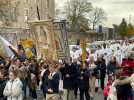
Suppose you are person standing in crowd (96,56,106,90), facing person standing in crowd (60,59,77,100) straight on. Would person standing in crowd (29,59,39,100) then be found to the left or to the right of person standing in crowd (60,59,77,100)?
right

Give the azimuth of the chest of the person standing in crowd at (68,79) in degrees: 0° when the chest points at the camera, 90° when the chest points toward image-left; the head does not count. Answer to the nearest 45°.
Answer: approximately 0°

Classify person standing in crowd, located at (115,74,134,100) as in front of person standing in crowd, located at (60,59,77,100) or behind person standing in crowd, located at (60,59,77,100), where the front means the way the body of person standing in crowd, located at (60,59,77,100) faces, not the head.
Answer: in front

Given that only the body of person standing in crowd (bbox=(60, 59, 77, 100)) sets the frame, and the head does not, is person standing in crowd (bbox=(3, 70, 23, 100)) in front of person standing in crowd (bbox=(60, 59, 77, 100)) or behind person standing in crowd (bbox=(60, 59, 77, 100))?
in front

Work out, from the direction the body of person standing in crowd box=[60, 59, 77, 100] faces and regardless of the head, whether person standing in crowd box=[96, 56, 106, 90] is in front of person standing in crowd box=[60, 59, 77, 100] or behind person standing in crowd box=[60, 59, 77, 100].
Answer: behind
